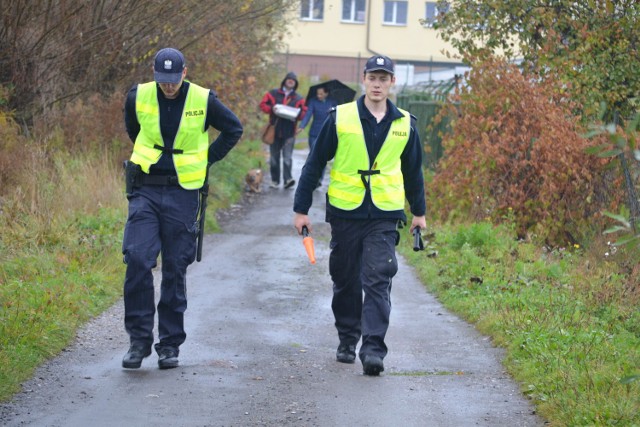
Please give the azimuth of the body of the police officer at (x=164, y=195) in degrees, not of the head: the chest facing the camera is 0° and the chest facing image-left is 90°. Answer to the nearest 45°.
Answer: approximately 0°

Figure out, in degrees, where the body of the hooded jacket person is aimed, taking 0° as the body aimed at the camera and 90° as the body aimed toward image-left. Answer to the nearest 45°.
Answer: approximately 0°

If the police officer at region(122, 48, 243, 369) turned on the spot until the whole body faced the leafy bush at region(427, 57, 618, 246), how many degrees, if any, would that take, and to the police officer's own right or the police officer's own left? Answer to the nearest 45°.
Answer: approximately 135° to the police officer's own left

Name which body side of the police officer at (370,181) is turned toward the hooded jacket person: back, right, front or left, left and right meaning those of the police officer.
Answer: back

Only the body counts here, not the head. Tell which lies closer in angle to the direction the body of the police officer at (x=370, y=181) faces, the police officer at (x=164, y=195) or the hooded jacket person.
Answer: the police officer

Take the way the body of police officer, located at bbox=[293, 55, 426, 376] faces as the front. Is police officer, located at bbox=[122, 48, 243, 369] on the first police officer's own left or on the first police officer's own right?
on the first police officer's own right

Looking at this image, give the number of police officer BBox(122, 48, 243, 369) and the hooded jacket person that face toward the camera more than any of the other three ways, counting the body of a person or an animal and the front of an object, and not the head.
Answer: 2
